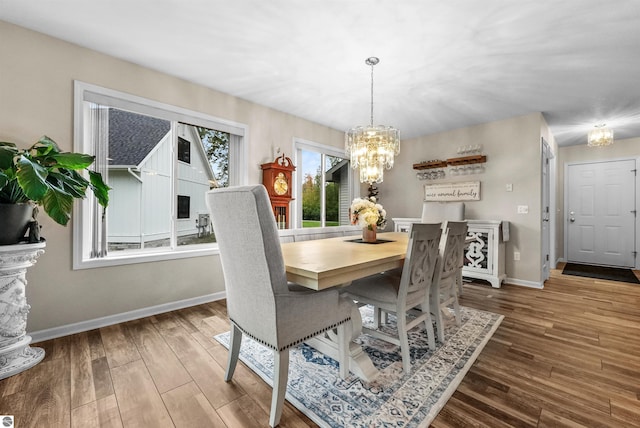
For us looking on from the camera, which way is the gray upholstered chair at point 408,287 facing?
facing away from the viewer and to the left of the viewer

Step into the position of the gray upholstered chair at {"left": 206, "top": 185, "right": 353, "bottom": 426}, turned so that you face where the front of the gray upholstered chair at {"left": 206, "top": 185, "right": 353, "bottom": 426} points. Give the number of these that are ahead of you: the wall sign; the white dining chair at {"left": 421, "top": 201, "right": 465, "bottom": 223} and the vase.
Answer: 3

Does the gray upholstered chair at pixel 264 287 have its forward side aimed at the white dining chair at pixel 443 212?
yes

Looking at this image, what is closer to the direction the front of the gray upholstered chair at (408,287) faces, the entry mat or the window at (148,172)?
the window

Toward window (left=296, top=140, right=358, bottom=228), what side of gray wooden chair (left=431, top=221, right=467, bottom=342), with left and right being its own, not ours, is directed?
front

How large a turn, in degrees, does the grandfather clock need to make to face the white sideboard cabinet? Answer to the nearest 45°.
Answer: approximately 45° to its left

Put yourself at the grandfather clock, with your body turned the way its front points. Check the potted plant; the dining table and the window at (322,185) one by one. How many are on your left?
1

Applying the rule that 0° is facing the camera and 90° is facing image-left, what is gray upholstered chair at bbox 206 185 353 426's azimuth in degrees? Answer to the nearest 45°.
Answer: approximately 225°

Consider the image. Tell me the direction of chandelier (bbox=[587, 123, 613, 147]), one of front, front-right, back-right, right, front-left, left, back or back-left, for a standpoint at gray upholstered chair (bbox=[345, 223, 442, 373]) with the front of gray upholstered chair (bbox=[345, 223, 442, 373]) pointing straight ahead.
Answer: right

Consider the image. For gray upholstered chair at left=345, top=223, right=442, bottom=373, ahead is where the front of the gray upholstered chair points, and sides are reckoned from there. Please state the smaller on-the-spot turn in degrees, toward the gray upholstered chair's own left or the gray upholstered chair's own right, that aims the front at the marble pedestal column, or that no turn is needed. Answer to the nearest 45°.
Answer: approximately 45° to the gray upholstered chair's own left

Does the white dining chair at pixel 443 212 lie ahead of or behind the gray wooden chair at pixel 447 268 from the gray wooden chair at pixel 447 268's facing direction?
ahead

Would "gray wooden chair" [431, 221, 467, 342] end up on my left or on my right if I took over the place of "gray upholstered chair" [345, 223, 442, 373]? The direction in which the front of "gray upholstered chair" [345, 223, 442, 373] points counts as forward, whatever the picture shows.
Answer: on my right

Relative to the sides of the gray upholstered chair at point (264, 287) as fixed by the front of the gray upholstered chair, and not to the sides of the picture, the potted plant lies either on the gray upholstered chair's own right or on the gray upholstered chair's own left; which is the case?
on the gray upholstered chair's own left

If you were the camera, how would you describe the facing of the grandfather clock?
facing the viewer and to the right of the viewer

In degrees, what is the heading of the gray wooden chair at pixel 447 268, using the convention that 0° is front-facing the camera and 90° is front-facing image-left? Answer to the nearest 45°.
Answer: approximately 135°

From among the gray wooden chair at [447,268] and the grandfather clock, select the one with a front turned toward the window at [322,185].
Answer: the gray wooden chair

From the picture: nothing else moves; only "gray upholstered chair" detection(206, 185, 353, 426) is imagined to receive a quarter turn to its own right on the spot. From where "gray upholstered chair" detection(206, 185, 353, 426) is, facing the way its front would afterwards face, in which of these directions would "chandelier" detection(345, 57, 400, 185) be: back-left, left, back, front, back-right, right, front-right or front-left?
left

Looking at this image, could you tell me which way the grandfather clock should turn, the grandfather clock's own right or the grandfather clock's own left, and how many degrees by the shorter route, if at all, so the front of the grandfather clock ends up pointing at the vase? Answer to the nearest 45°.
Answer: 0° — it already faces it
